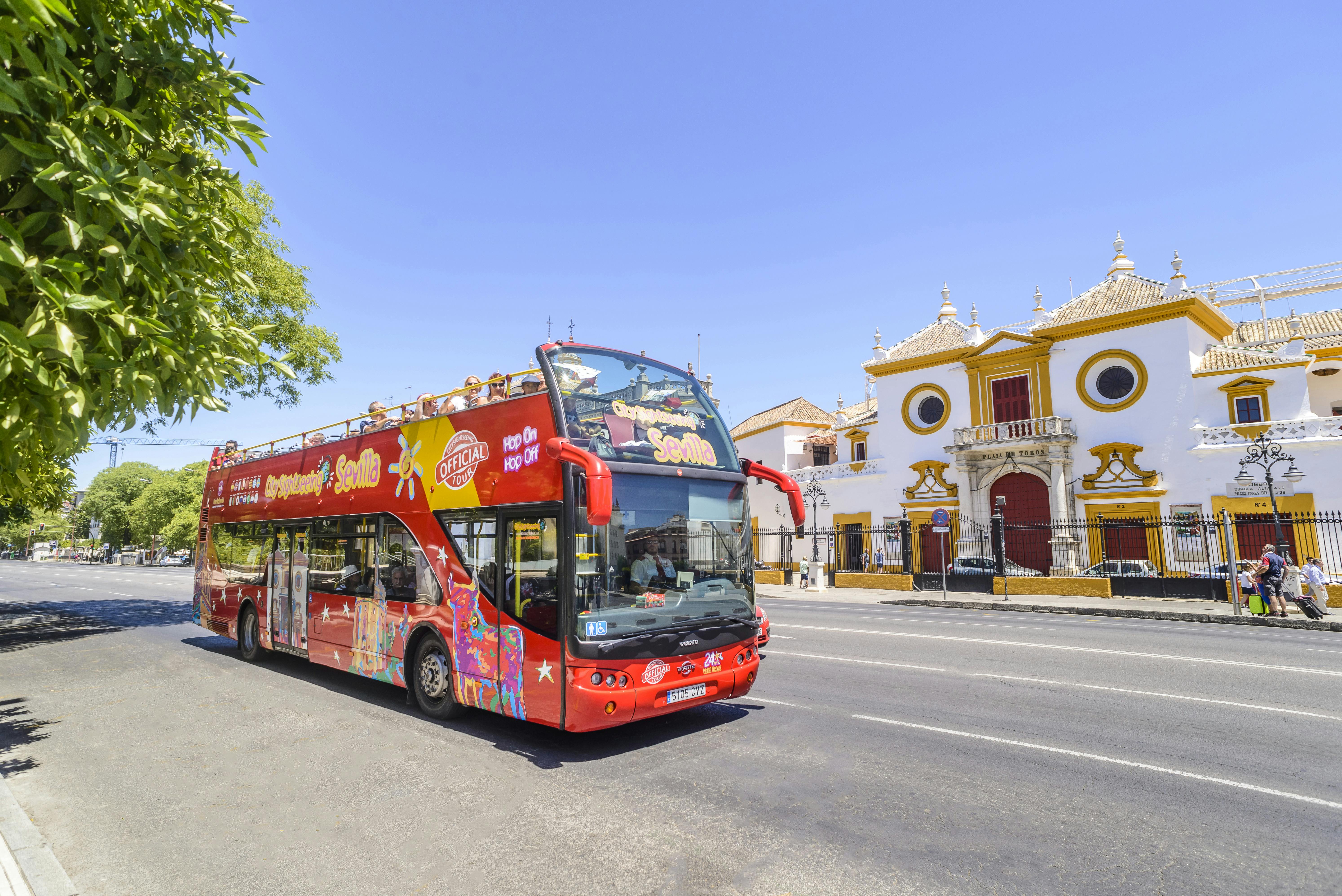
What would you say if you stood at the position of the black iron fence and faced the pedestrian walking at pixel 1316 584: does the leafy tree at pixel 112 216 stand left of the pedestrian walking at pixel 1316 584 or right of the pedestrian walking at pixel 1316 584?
right

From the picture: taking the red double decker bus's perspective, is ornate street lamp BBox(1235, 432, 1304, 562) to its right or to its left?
on its left

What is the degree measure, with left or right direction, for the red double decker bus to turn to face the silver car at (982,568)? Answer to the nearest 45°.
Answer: approximately 90° to its left

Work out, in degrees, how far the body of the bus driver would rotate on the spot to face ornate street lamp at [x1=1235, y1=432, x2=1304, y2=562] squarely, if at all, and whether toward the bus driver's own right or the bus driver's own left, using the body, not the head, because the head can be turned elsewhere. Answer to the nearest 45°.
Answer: approximately 90° to the bus driver's own left

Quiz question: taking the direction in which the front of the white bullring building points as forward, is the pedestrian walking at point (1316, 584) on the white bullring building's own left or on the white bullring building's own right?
on the white bullring building's own left

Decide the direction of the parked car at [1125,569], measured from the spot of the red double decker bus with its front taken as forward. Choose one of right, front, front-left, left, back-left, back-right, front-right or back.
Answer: left

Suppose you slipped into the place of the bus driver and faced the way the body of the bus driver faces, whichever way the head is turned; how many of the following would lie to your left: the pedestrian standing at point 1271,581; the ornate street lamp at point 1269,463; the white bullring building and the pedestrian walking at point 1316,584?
4

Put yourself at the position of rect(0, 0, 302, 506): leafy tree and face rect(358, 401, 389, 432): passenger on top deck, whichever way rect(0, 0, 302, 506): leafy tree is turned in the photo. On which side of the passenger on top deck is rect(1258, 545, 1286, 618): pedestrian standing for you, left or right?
right

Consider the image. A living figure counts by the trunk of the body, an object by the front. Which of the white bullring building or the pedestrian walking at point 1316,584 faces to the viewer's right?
the pedestrian walking

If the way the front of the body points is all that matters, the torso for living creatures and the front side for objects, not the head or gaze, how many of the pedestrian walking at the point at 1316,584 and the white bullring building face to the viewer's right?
1

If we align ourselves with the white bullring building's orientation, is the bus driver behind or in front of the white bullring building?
in front

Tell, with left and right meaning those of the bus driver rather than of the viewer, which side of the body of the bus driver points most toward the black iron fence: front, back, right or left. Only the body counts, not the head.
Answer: left
